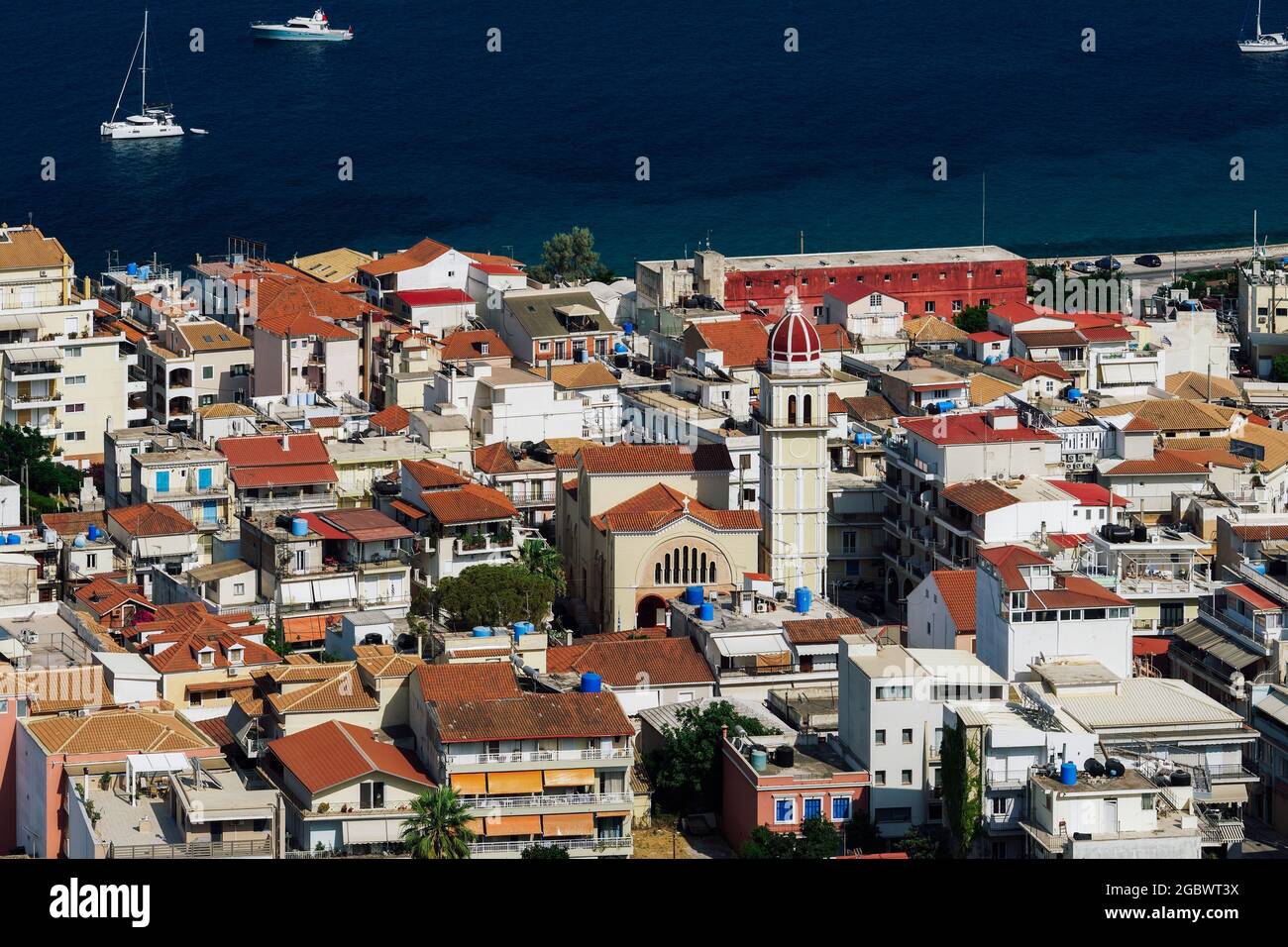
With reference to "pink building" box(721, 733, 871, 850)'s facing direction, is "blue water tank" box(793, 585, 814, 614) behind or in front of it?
behind

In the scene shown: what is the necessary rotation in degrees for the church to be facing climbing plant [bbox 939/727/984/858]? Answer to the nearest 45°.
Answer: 0° — it already faces it

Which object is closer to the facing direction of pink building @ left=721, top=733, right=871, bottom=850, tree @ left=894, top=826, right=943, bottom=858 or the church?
the tree

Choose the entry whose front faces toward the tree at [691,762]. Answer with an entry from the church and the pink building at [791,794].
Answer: the church

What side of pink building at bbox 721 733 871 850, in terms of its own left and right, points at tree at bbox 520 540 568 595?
back

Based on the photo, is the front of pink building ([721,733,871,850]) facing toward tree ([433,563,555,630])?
no

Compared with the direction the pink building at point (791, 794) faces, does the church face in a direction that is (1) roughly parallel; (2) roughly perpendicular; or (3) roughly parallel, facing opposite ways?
roughly parallel

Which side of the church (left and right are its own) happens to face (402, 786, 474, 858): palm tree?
front

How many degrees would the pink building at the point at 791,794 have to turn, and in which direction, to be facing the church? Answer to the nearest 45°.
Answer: approximately 180°

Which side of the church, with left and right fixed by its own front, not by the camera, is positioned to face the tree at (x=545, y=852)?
front

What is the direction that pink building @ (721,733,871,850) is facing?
toward the camera

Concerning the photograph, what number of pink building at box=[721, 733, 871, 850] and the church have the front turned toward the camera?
2

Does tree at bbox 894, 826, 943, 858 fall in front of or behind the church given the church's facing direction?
in front

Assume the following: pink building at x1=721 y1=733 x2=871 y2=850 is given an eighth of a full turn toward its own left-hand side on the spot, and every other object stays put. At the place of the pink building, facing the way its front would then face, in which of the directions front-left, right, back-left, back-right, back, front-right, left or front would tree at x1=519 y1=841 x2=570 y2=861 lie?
right

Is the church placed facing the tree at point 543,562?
no
